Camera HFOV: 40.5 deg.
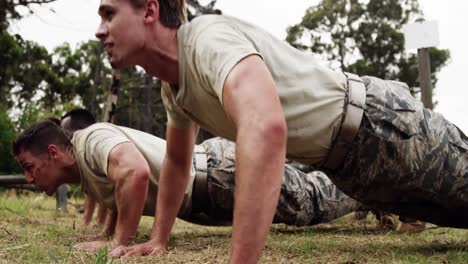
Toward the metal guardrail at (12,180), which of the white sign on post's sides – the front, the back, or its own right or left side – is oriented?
right

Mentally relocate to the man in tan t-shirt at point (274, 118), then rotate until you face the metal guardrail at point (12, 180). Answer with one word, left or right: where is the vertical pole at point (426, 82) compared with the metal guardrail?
right

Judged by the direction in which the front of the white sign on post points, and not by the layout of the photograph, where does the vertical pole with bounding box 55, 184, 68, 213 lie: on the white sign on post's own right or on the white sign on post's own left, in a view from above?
on the white sign on post's own right

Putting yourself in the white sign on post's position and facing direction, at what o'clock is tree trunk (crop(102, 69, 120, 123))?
The tree trunk is roughly at 4 o'clock from the white sign on post.

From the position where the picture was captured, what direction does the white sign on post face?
facing the viewer

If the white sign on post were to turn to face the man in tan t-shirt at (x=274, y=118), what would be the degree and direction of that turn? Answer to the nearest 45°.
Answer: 0° — it already faces them

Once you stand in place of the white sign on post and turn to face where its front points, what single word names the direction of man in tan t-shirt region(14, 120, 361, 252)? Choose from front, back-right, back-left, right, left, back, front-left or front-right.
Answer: front-right

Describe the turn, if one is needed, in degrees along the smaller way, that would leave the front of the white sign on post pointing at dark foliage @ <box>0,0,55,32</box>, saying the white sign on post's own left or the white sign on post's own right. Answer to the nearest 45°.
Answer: approximately 135° to the white sign on post's own right
